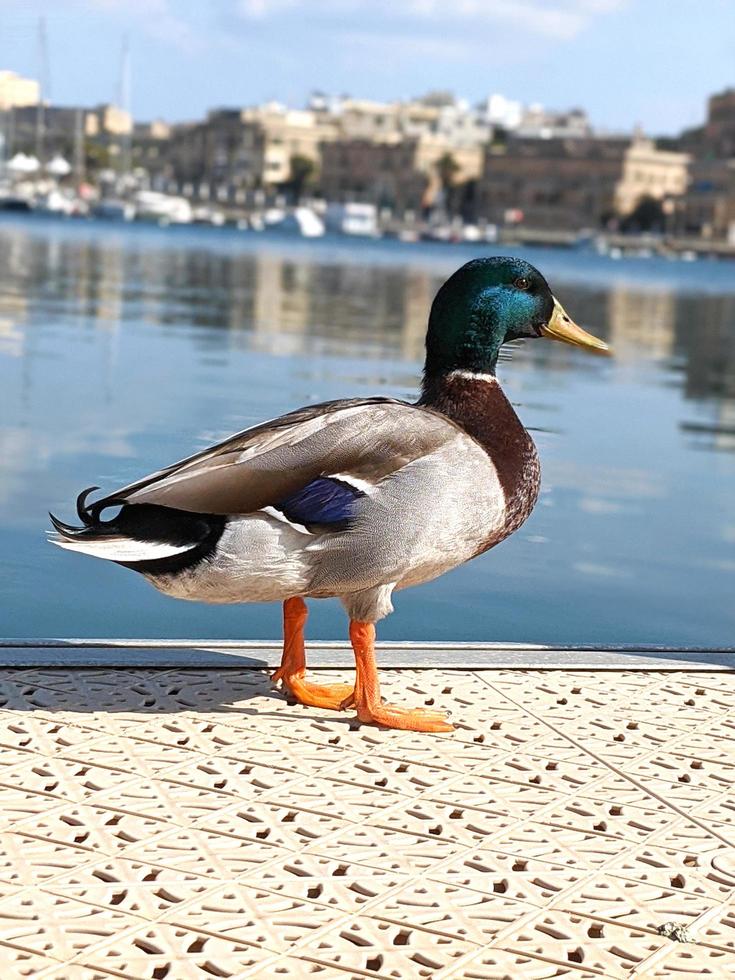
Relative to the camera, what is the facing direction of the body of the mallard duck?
to the viewer's right
